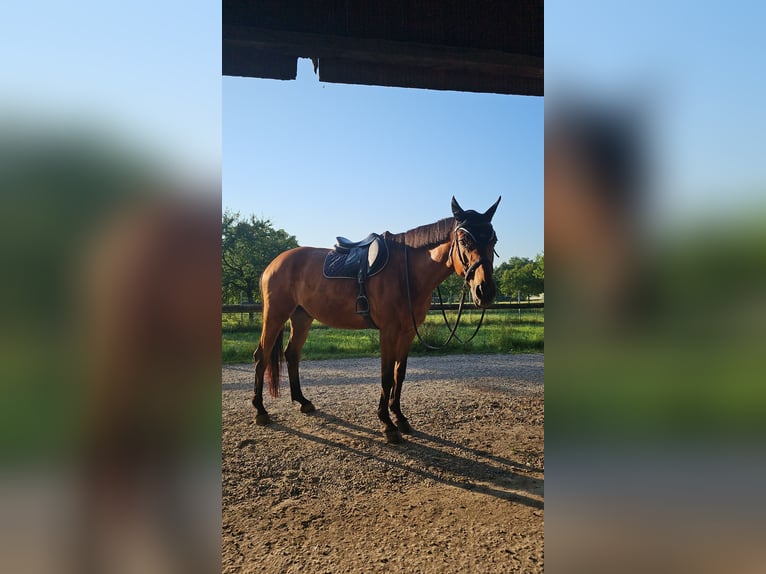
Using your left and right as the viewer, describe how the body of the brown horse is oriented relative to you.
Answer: facing the viewer and to the right of the viewer

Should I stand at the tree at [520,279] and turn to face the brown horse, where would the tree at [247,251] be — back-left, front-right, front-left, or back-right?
front-right

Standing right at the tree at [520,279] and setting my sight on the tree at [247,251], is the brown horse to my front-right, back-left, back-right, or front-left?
front-left

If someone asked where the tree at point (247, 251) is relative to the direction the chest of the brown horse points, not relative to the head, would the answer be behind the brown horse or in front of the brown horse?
behind

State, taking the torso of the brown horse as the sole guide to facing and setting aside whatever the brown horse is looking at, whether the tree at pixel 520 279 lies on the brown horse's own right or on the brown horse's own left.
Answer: on the brown horse's own left
